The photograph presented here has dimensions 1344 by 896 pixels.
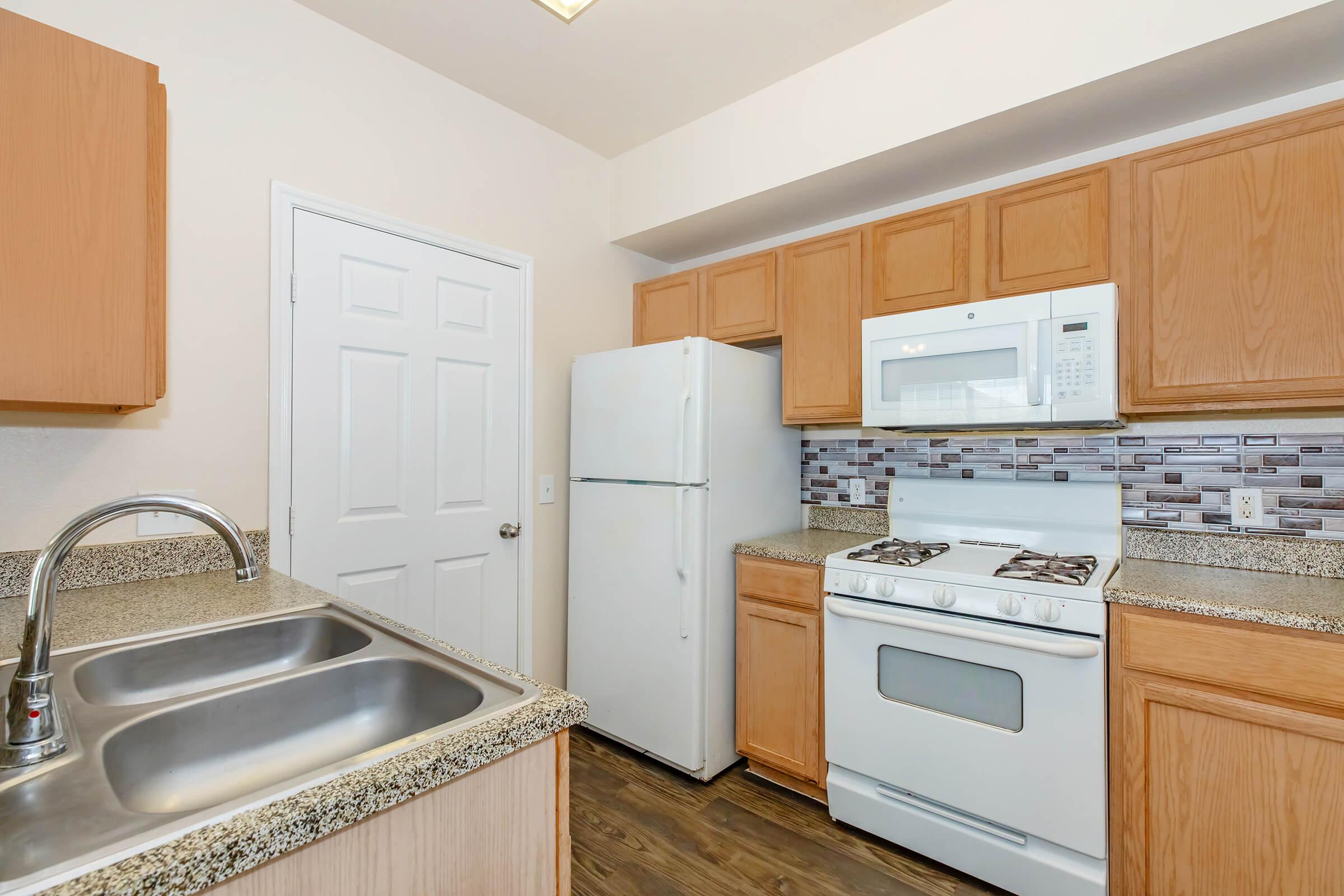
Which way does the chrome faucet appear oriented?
to the viewer's right

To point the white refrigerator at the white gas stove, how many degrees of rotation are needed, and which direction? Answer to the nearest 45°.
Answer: approximately 90° to its left

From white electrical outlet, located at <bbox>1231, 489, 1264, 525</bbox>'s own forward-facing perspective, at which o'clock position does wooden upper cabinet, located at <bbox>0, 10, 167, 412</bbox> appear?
The wooden upper cabinet is roughly at 1 o'clock from the white electrical outlet.

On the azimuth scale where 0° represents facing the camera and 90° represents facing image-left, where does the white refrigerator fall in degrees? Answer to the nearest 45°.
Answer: approximately 45°

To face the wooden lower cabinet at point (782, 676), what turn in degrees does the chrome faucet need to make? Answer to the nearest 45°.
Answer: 0° — it already faces it

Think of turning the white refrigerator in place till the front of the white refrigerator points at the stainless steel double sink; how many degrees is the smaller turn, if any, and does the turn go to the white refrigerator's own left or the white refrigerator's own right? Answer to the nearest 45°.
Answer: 0° — it already faces it
